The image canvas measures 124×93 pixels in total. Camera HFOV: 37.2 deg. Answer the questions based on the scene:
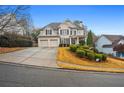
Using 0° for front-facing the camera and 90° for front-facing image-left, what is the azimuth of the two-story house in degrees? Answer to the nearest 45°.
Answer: approximately 0°

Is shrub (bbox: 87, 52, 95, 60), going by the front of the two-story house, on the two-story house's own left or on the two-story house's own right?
on the two-story house's own left

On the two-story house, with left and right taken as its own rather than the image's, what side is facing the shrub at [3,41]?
right

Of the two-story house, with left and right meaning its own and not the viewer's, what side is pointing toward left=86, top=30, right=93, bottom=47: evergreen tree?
left

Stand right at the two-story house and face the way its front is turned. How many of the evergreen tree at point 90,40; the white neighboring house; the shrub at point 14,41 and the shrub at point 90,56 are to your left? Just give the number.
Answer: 3

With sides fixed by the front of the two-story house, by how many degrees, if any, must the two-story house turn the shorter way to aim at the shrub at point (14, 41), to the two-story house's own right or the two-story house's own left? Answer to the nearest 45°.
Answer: approximately 90° to the two-story house's own right

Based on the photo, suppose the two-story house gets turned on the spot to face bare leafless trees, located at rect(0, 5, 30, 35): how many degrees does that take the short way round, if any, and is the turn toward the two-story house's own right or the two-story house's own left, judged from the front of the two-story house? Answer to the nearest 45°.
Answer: approximately 90° to the two-story house's own right

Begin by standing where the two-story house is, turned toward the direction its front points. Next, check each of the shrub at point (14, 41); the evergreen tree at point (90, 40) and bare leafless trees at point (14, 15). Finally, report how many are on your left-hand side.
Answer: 1

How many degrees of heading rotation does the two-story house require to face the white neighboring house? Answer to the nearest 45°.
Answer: approximately 90° to its left

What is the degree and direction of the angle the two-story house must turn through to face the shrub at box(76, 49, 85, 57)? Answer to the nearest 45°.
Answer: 0° — it already faces it
